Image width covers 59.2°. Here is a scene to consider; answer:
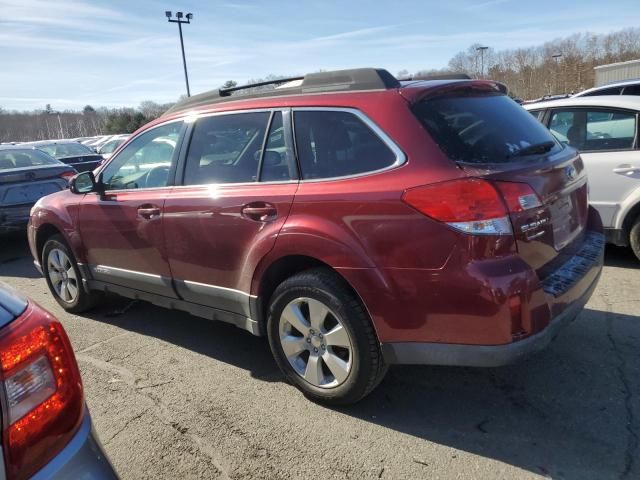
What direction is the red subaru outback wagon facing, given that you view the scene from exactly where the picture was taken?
facing away from the viewer and to the left of the viewer

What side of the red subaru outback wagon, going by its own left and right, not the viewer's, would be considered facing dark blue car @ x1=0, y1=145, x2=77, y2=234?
front

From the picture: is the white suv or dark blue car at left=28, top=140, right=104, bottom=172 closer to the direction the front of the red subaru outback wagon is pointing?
the dark blue car

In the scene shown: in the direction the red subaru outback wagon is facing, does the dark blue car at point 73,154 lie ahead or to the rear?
ahead
